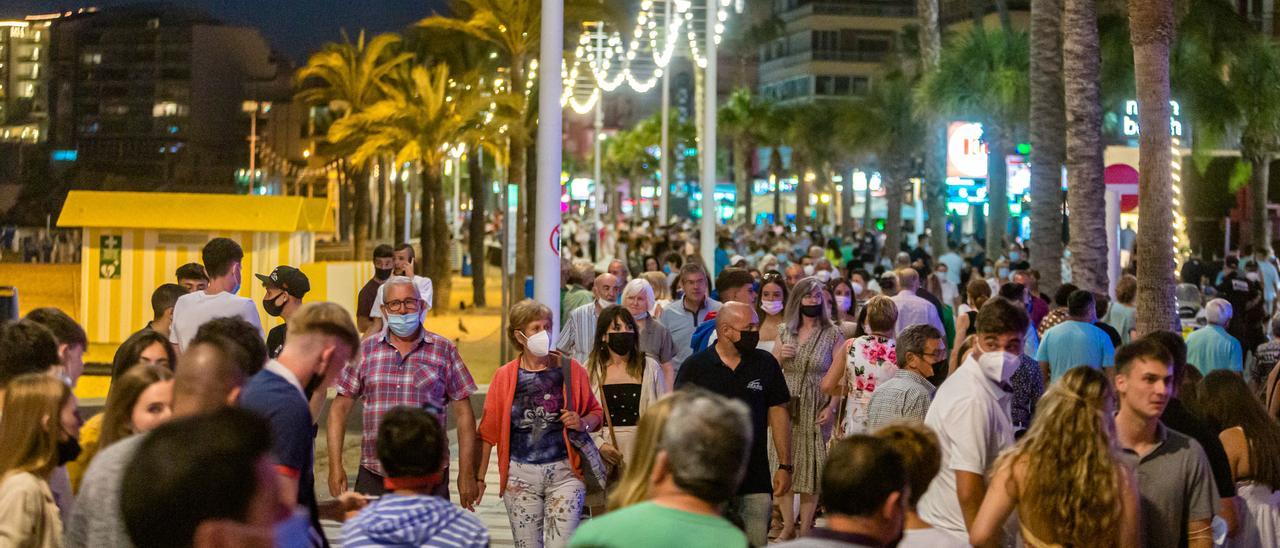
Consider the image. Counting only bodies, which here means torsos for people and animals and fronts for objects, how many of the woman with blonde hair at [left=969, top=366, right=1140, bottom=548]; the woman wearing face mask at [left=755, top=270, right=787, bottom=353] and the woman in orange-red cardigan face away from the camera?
1

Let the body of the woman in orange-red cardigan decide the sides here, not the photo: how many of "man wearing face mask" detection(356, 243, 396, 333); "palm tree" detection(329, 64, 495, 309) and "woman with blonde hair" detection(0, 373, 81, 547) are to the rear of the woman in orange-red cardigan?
2

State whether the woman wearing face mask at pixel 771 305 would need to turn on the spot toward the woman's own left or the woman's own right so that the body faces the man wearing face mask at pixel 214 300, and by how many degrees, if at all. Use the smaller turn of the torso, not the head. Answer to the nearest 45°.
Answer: approximately 45° to the woman's own right

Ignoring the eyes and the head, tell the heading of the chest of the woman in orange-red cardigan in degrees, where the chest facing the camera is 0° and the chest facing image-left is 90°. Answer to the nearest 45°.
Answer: approximately 0°

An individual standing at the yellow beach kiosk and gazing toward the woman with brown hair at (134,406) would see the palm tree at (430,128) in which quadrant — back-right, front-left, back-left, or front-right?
back-left

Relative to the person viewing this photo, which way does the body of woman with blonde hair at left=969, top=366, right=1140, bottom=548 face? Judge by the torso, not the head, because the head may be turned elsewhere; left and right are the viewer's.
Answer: facing away from the viewer

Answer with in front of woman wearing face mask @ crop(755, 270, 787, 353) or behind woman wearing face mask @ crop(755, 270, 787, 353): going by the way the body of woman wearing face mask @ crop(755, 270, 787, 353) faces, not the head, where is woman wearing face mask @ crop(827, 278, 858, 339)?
behind

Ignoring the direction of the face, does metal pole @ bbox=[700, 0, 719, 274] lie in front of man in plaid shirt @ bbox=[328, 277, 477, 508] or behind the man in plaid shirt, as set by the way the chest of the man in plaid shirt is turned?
behind

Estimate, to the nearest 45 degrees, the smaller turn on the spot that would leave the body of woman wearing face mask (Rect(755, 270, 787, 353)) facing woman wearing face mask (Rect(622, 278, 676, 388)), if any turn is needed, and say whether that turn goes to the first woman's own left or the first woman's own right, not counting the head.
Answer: approximately 45° to the first woman's own right

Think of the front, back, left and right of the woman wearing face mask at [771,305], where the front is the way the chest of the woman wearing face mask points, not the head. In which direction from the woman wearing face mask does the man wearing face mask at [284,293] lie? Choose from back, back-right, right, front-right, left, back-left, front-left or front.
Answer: front-right

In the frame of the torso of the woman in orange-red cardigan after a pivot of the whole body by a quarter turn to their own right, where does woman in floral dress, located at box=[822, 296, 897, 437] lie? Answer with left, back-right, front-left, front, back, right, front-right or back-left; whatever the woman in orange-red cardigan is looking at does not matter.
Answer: back-right

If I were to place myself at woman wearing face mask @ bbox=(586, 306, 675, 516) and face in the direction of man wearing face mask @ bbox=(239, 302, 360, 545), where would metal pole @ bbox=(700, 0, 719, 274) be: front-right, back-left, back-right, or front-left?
back-right

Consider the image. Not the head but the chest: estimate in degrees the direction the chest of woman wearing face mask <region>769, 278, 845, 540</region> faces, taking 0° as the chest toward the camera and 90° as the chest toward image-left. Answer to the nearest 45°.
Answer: approximately 0°

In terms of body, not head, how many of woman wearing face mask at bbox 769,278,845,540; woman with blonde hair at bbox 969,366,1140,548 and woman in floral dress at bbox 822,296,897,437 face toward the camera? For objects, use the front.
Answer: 1
